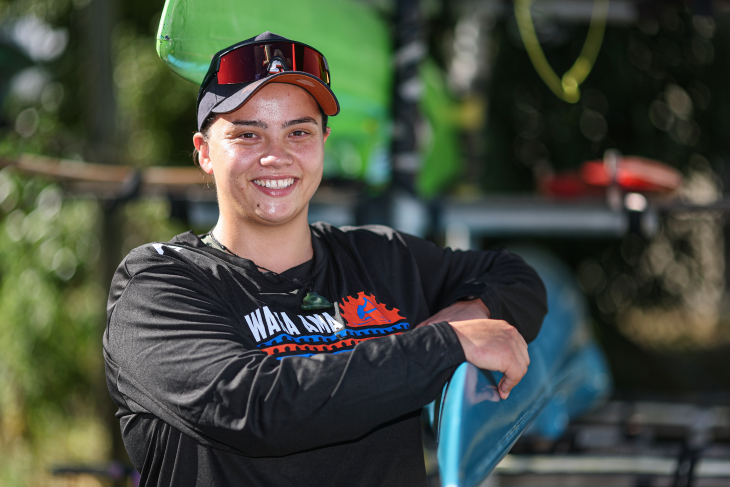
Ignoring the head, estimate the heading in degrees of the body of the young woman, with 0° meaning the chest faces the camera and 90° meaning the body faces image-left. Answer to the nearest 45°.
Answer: approximately 315°

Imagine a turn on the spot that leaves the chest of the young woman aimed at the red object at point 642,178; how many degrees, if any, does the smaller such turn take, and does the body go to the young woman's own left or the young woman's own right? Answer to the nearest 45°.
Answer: approximately 90° to the young woman's own left

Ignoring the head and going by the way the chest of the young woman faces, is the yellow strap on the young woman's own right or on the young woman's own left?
on the young woman's own left

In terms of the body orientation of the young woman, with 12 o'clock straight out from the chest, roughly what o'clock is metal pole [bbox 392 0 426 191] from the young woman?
The metal pole is roughly at 8 o'clock from the young woman.
